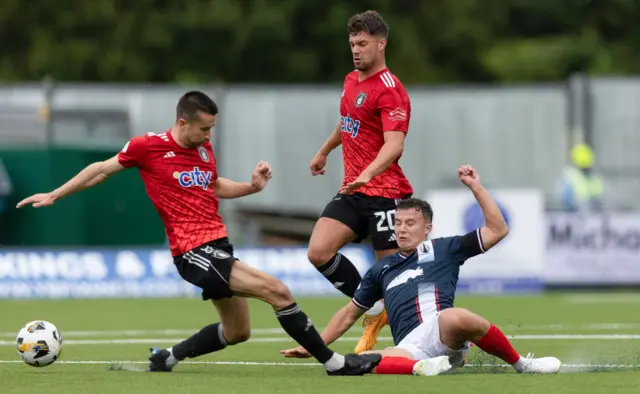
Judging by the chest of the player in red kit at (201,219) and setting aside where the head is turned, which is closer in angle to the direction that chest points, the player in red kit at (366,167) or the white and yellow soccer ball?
the player in red kit

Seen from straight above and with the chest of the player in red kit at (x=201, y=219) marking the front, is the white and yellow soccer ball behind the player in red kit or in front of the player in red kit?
behind

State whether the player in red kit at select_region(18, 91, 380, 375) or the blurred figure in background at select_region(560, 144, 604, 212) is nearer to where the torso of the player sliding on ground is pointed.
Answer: the player in red kit

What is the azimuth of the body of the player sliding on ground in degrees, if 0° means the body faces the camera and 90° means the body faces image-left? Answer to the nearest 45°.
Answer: approximately 0°

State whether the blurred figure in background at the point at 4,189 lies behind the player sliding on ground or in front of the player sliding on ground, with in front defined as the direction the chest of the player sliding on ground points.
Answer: behind

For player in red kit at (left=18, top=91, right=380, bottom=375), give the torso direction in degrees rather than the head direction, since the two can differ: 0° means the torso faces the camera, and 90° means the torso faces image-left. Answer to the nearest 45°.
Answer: approximately 315°

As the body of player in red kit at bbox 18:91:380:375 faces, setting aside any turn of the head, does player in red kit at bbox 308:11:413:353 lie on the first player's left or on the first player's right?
on the first player's left

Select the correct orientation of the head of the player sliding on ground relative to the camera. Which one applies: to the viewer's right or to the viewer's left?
to the viewer's left
